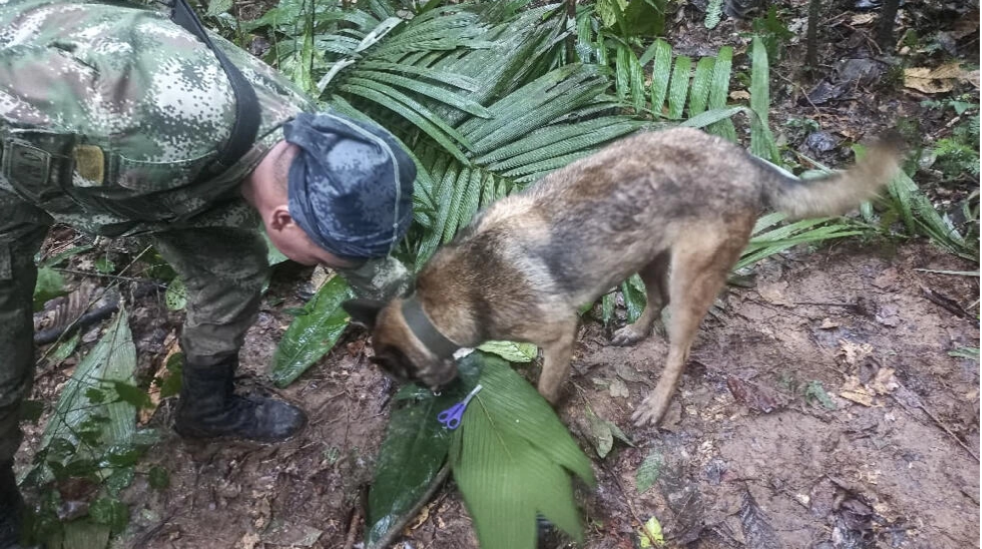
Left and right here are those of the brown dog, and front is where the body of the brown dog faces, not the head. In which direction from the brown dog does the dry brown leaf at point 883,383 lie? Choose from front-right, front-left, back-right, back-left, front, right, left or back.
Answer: back

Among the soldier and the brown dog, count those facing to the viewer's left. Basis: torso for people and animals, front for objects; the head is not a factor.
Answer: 1

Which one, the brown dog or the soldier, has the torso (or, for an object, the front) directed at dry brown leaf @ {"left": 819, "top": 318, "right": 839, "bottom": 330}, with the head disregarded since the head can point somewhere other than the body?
the soldier

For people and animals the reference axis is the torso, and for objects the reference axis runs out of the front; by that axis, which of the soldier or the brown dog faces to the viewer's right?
the soldier

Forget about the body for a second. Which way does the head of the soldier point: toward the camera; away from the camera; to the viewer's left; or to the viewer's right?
to the viewer's right

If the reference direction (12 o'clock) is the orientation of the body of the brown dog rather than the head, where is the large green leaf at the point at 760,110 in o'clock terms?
The large green leaf is roughly at 4 o'clock from the brown dog.

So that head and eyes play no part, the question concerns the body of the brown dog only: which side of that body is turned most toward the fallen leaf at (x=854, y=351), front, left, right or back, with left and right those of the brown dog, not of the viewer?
back

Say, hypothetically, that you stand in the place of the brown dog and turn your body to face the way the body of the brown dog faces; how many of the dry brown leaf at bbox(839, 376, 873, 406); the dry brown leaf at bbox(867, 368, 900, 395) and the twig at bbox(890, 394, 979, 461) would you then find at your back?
3

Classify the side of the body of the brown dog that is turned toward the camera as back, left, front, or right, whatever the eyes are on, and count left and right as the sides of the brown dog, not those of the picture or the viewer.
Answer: left

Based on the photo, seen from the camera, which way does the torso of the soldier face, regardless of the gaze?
to the viewer's right
